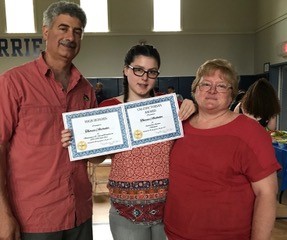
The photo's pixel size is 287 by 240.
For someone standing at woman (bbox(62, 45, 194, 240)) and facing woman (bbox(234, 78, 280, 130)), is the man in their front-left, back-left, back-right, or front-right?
back-left

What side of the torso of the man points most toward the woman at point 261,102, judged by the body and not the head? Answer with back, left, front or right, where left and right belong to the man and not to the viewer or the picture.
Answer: left

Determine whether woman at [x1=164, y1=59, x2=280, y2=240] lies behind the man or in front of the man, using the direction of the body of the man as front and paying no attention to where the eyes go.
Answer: in front

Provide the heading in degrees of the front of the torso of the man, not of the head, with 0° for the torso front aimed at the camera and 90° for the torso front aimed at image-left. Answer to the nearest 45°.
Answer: approximately 315°
